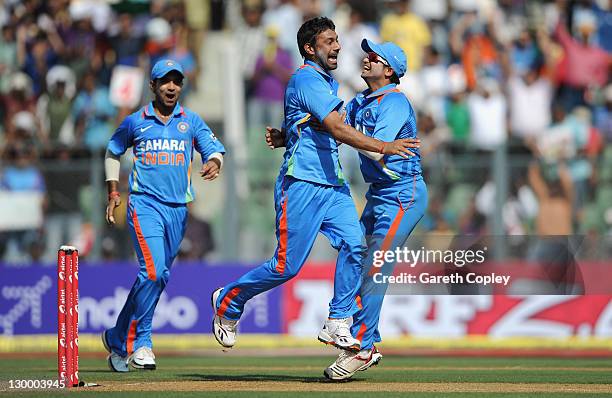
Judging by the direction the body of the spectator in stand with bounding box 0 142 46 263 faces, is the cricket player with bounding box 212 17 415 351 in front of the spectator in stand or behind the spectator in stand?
in front

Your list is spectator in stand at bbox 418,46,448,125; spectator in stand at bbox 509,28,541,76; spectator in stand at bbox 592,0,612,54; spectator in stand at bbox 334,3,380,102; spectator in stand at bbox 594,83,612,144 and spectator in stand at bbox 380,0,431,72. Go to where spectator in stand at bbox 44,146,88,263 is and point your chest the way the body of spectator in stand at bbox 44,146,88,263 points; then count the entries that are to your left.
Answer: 6

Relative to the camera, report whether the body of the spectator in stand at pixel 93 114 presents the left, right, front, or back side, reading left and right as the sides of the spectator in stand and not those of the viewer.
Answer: front

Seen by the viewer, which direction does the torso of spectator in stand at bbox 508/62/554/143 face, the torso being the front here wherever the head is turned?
toward the camera

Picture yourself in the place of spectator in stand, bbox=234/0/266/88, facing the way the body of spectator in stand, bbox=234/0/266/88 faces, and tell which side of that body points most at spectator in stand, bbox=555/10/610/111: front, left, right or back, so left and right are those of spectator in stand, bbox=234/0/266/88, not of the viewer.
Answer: left

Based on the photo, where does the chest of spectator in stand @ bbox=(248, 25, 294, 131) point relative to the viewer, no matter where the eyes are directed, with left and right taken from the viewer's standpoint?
facing the viewer

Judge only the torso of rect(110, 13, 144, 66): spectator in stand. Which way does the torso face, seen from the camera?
toward the camera

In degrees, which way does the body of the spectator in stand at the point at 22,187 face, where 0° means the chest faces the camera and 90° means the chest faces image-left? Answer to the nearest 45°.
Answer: approximately 0°

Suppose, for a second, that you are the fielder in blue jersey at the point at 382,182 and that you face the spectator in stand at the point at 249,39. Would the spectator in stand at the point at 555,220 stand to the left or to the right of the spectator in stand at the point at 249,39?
right
